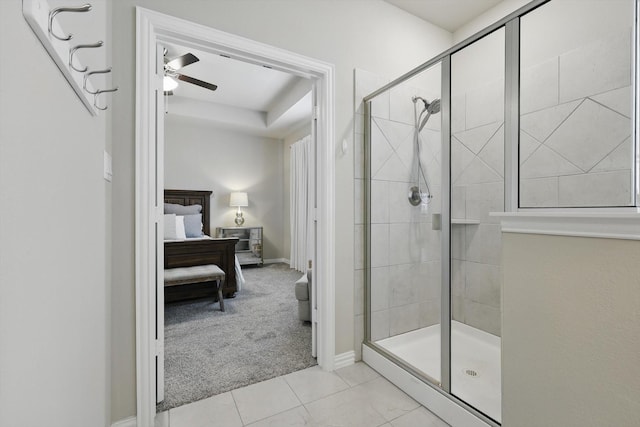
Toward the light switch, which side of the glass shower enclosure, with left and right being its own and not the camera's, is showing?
front

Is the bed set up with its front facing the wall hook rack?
yes

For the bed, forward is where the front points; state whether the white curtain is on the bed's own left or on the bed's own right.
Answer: on the bed's own left

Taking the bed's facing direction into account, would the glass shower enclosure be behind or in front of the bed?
in front

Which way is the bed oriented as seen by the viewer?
toward the camera

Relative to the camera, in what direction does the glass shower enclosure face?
facing the viewer and to the left of the viewer

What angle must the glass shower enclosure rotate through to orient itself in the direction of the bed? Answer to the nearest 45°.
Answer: approximately 45° to its right

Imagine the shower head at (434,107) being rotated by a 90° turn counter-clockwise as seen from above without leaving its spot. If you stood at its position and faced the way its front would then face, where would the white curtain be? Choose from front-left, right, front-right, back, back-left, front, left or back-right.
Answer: left

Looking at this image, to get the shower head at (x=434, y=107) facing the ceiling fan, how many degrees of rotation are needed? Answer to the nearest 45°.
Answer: approximately 135° to its right

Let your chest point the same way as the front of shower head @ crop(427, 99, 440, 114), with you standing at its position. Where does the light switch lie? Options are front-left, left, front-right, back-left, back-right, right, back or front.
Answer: right

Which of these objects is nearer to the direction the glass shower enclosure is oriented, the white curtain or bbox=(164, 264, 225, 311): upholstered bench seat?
the upholstered bench seat
